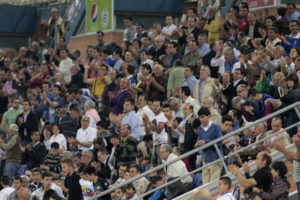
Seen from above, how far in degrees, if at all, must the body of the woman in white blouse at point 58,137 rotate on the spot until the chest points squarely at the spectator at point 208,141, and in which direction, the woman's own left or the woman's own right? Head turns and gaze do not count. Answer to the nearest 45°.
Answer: approximately 90° to the woman's own left

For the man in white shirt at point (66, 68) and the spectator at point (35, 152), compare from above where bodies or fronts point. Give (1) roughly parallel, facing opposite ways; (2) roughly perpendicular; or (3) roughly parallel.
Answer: roughly parallel

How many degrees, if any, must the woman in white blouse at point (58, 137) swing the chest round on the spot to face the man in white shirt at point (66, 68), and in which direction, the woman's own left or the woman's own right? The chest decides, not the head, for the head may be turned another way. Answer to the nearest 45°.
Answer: approximately 135° to the woman's own right

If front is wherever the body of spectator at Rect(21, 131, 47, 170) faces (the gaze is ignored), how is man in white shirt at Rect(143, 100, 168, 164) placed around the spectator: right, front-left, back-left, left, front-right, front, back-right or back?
left

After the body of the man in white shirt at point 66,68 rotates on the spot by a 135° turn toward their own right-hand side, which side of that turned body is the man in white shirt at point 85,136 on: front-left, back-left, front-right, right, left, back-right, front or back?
back

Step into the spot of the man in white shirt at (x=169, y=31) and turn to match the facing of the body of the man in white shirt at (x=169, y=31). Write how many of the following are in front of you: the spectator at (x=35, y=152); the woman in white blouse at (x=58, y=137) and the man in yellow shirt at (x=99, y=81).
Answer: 3

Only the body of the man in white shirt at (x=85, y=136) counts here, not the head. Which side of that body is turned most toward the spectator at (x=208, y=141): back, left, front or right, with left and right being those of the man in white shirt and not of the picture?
left

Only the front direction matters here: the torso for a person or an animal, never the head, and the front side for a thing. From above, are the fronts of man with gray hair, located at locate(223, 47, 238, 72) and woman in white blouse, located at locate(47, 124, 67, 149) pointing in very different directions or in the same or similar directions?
same or similar directions

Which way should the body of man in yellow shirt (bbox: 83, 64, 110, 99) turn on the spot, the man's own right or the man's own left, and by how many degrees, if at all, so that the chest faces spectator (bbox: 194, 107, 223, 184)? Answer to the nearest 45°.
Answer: approximately 45° to the man's own left

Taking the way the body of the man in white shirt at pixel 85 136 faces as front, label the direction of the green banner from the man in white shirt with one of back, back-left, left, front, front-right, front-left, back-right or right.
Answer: back-right

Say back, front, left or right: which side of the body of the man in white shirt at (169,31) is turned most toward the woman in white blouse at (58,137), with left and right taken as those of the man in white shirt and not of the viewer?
front

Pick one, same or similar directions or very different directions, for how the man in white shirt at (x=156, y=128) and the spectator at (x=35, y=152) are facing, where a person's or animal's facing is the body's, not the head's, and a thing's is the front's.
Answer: same or similar directions

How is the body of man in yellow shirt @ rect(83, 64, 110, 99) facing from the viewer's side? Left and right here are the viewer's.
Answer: facing the viewer and to the left of the viewer

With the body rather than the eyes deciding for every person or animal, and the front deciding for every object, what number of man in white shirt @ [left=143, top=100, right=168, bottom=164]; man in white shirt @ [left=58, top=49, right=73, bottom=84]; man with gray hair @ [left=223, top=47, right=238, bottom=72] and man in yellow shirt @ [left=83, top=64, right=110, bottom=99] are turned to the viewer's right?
0
